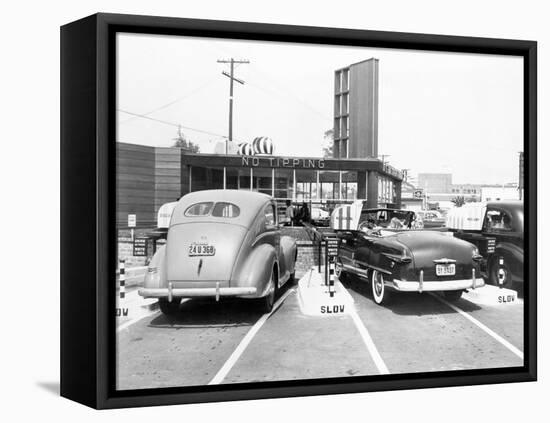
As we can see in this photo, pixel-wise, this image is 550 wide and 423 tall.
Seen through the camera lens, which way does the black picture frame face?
facing the viewer and to the right of the viewer
